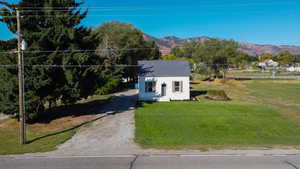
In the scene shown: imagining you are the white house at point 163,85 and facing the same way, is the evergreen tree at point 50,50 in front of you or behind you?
in front

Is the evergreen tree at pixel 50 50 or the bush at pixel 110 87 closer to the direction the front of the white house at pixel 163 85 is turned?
the evergreen tree

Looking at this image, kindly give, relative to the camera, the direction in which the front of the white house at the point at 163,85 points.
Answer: facing the viewer

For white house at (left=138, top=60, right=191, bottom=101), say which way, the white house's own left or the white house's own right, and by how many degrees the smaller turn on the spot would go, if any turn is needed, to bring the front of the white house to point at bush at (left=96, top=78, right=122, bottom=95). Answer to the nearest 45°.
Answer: approximately 135° to the white house's own right

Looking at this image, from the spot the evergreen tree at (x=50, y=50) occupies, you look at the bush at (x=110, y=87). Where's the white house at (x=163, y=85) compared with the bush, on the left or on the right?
right
